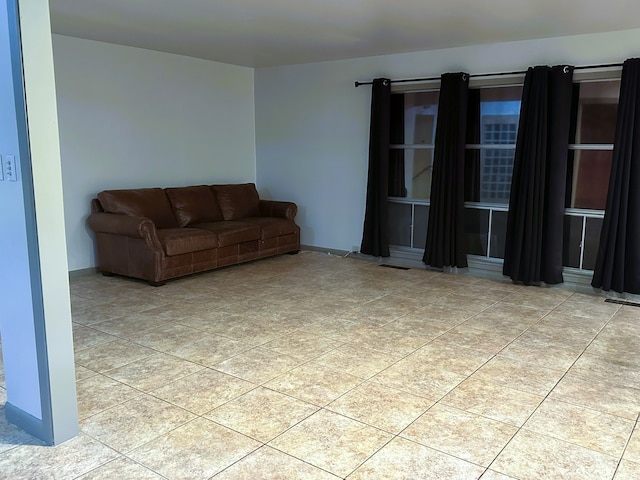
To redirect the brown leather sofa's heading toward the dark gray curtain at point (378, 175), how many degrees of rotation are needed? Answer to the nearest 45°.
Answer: approximately 45° to its left

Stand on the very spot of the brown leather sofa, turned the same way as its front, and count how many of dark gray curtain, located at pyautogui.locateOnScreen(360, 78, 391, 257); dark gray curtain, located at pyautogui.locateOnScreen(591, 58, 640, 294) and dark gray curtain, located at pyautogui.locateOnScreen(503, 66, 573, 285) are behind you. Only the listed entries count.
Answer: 0

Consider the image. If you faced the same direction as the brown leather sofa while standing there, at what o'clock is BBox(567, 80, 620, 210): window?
The window is roughly at 11 o'clock from the brown leather sofa.

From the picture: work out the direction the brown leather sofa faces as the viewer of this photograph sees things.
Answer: facing the viewer and to the right of the viewer

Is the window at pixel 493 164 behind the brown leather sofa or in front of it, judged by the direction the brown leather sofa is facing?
in front

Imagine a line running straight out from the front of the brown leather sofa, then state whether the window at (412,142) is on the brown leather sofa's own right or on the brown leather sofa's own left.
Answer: on the brown leather sofa's own left

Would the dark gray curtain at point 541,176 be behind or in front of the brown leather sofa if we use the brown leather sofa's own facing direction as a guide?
in front

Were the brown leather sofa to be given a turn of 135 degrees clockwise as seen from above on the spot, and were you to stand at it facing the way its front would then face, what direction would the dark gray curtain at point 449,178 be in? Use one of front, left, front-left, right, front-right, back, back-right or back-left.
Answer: back
